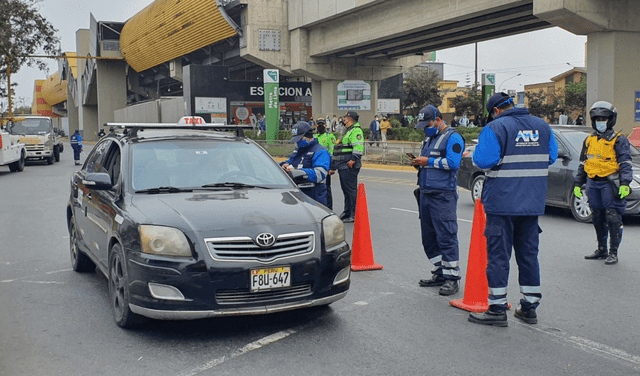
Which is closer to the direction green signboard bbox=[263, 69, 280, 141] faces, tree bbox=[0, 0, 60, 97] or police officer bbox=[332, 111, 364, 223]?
the police officer

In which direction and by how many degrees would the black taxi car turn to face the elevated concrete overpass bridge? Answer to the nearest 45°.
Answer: approximately 135° to its left

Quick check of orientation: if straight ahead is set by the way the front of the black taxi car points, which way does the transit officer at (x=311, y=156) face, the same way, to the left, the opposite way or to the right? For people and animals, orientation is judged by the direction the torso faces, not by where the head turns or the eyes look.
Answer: to the right

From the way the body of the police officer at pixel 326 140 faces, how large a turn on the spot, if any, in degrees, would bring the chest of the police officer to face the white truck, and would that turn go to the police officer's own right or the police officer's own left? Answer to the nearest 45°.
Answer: approximately 90° to the police officer's own right

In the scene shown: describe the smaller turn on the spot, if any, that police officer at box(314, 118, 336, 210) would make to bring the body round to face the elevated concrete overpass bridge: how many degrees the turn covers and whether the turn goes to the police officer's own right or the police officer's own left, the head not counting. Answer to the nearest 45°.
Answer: approximately 135° to the police officer's own right

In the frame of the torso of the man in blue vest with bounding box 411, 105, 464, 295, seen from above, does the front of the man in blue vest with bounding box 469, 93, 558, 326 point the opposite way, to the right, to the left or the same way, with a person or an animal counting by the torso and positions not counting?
to the right

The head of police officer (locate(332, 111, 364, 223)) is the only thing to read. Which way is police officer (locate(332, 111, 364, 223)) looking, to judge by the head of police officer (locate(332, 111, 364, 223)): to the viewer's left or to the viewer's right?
to the viewer's left

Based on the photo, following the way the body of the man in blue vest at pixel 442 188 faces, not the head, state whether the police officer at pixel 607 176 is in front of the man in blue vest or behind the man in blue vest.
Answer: behind

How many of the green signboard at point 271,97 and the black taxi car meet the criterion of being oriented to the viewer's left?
0
